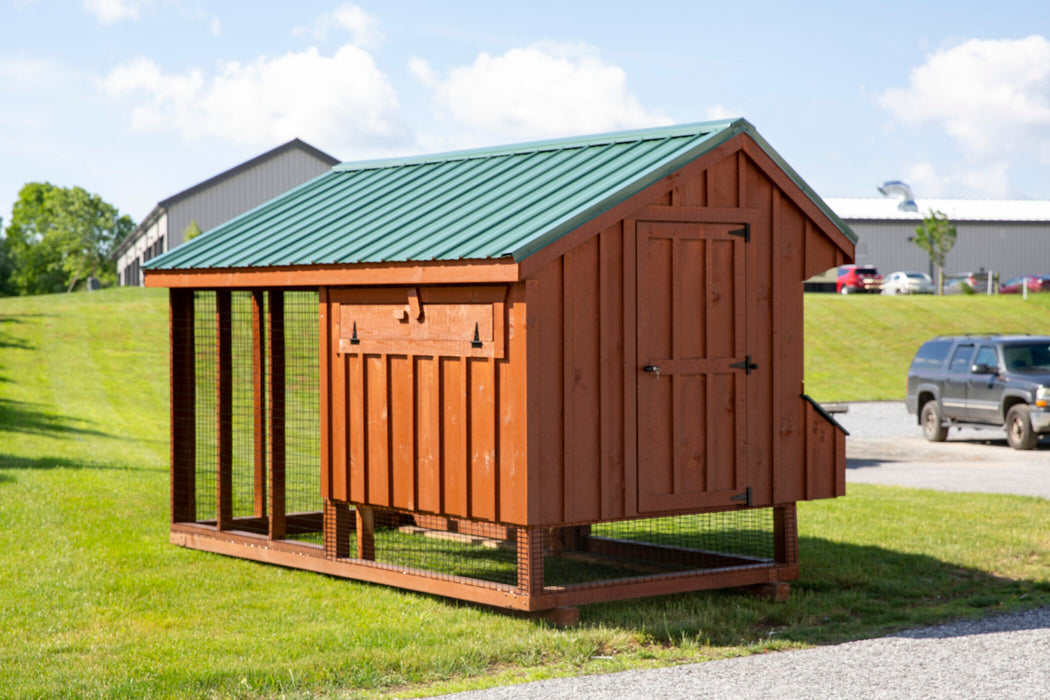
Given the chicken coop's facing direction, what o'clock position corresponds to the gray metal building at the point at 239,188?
The gray metal building is roughly at 7 o'clock from the chicken coop.

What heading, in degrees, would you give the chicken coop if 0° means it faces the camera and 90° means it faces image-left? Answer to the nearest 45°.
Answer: approximately 315°

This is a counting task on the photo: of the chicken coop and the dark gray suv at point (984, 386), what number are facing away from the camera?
0

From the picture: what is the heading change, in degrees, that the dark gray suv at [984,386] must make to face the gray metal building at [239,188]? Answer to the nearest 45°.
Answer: approximately 180°

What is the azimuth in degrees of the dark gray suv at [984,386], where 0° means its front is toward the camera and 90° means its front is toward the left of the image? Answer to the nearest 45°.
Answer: approximately 315°

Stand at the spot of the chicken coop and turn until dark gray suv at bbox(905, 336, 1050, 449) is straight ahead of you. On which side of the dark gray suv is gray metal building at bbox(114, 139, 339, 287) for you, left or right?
left

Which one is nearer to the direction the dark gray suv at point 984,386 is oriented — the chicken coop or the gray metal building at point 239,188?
the chicken coop
